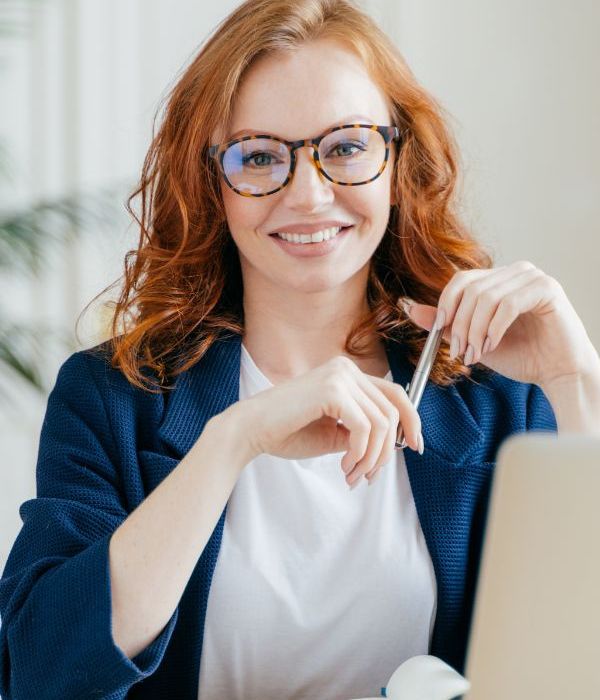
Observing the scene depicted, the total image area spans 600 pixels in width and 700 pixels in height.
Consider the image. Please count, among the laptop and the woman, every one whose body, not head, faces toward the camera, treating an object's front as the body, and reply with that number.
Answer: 1

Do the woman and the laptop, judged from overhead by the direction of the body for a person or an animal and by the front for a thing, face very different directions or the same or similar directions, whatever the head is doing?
very different directions

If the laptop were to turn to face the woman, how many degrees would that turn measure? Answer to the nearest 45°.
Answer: approximately 45° to its left

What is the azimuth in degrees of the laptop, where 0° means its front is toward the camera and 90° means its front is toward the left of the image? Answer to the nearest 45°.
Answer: approximately 180°

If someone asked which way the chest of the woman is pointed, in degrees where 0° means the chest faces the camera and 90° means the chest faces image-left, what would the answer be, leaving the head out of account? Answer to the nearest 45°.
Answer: approximately 0°

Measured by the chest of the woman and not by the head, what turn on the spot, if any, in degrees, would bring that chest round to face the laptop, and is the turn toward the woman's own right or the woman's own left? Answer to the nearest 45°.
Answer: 0° — they already face it
